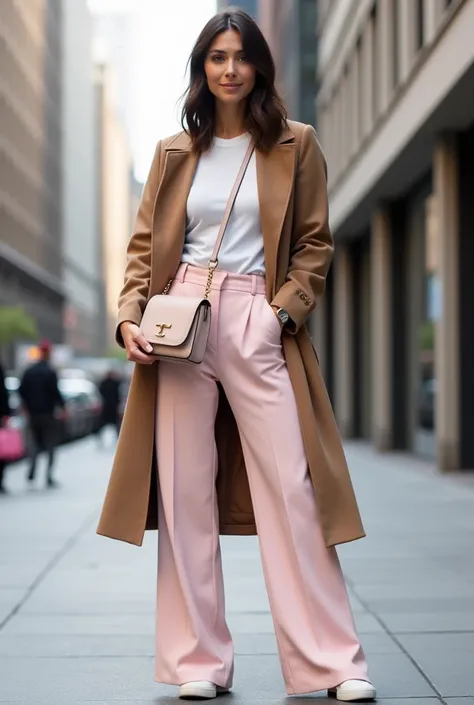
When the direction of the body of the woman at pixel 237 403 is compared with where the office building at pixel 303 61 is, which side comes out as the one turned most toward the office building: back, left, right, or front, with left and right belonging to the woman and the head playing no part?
back

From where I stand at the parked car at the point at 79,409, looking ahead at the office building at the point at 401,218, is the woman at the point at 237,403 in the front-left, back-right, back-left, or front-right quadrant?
front-right

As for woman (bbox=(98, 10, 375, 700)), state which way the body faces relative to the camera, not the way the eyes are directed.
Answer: toward the camera

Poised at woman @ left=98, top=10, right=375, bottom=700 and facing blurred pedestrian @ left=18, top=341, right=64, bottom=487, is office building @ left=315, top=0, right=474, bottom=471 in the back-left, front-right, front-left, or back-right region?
front-right

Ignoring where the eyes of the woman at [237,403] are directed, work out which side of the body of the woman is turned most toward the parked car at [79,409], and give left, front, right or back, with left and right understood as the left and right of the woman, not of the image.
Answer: back

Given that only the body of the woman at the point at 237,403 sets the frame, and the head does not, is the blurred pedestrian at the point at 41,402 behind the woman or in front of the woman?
behind
